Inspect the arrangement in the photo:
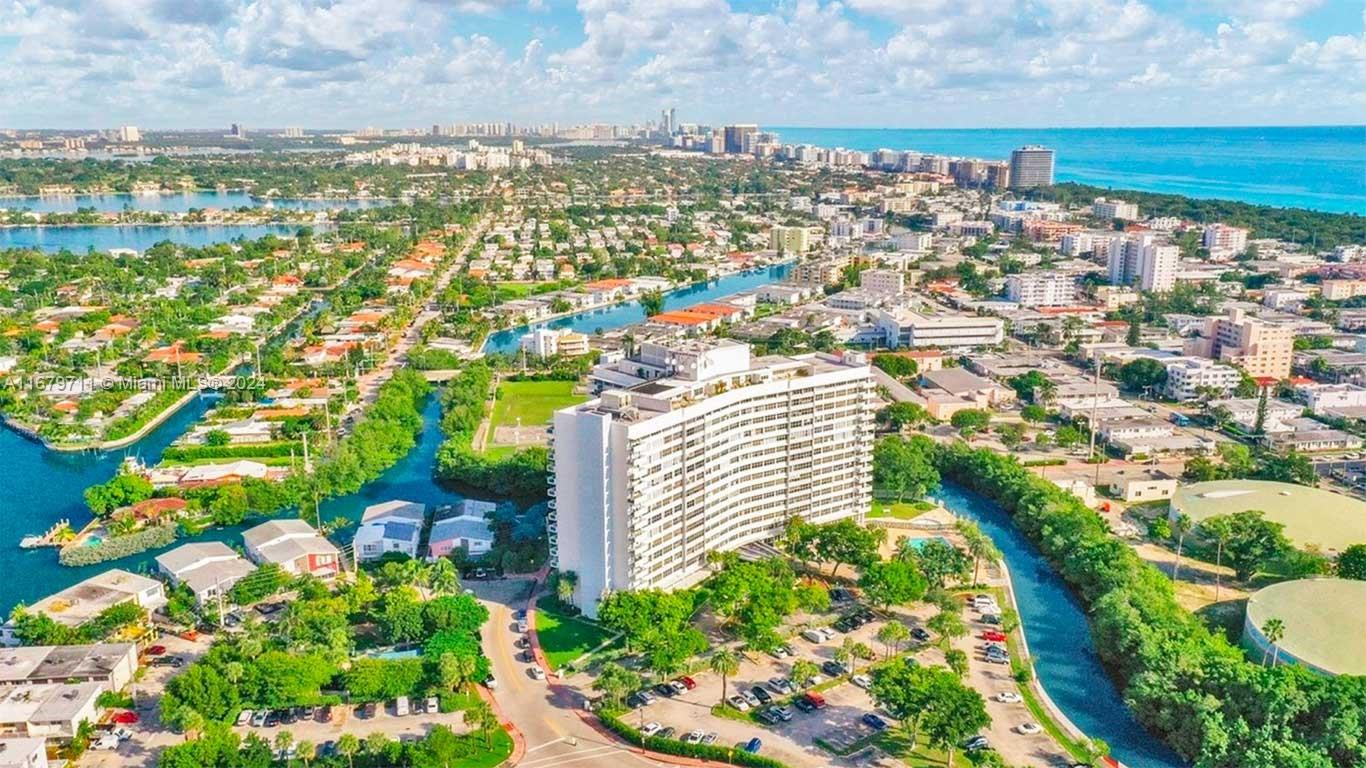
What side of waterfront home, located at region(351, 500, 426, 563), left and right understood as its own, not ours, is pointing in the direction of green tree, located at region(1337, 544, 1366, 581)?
left

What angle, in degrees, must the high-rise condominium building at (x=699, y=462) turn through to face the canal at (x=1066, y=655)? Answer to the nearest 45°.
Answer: approximately 45° to its left

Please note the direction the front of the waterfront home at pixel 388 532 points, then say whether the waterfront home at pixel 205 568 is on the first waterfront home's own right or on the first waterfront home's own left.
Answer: on the first waterfront home's own right

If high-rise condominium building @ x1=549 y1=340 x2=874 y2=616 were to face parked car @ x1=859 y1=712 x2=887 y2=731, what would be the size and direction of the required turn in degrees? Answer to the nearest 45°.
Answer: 0° — it already faces it

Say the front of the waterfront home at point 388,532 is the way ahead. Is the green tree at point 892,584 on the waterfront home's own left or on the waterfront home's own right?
on the waterfront home's own left

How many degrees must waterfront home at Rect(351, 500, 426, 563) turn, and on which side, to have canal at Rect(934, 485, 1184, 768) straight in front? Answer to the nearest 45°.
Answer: approximately 45° to its left

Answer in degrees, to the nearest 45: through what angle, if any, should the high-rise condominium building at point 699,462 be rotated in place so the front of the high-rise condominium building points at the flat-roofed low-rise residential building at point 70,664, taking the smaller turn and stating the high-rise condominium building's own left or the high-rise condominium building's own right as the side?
approximately 90° to the high-rise condominium building's own right

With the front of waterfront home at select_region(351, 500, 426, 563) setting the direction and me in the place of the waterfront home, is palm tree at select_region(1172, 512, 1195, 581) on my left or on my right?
on my left

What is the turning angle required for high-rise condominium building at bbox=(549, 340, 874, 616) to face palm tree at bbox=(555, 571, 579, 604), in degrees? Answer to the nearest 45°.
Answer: approximately 90° to its right

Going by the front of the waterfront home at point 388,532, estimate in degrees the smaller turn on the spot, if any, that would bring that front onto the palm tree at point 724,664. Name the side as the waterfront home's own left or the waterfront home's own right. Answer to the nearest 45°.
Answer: approximately 45° to the waterfront home's own left

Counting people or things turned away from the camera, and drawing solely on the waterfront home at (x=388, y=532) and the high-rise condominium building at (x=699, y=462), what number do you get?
0

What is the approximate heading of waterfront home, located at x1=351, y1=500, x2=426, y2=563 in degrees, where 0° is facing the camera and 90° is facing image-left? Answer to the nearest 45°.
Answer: approximately 0°

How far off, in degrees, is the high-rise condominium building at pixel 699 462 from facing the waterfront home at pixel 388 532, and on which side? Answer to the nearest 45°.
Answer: approximately 135° to its right
